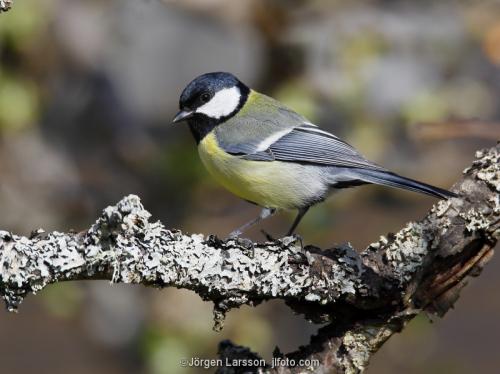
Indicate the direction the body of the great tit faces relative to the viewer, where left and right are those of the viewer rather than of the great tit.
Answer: facing to the left of the viewer
